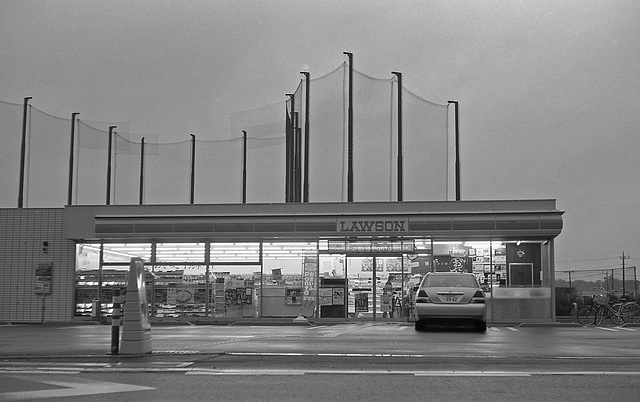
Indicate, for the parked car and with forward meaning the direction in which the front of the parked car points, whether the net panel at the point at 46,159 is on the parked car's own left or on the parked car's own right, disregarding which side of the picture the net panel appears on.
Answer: on the parked car's own left

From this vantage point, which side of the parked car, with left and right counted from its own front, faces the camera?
back

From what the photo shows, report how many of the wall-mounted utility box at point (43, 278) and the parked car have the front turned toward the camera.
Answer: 1

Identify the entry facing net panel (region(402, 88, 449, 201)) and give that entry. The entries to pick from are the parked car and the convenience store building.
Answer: the parked car

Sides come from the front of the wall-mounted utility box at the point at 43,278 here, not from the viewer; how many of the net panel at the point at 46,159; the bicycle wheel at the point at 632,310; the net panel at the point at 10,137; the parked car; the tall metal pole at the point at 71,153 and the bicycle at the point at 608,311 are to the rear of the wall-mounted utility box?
3

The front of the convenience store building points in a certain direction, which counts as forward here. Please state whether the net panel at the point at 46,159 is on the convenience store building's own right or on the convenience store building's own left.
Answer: on the convenience store building's own right

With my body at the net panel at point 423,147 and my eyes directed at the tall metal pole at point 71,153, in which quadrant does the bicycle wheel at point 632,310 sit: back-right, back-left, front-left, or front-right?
back-left

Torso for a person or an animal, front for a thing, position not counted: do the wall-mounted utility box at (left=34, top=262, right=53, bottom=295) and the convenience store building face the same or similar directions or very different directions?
same or similar directions

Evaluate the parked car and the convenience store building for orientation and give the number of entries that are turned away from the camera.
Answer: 1

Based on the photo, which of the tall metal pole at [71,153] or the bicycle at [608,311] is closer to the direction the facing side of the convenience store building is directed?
the bicycle

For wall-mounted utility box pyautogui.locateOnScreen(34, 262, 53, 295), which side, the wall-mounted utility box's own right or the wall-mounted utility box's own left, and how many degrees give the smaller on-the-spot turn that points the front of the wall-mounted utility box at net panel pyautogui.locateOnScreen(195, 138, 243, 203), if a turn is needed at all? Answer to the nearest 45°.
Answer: approximately 135° to the wall-mounted utility box's own left

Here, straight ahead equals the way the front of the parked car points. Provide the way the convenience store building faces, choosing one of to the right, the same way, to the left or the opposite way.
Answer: the opposite way

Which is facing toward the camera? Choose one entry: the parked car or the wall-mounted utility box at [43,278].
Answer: the wall-mounted utility box

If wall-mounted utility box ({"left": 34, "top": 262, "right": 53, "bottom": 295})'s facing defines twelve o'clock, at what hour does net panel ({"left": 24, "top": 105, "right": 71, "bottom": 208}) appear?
The net panel is roughly at 6 o'clock from the wall-mounted utility box.

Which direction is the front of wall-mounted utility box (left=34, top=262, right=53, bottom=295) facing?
toward the camera

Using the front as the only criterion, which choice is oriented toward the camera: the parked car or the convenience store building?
the convenience store building

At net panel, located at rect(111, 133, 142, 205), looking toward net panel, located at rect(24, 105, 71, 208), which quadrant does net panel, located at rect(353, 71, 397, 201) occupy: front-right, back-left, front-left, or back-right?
back-left
